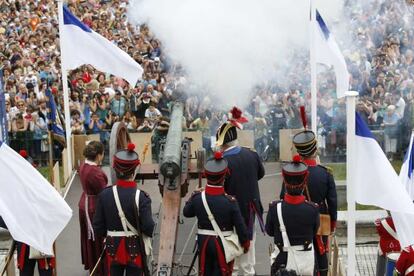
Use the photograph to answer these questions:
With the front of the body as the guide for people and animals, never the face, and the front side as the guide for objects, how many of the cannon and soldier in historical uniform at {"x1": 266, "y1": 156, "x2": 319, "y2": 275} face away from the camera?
2

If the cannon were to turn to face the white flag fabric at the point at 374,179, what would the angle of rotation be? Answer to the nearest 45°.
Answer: approximately 135° to its right

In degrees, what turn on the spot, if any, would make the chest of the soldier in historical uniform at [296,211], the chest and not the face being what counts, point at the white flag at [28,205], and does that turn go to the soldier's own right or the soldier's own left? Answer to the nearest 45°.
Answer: approximately 90° to the soldier's own left

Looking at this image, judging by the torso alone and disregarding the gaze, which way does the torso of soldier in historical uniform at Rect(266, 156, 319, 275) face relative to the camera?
away from the camera

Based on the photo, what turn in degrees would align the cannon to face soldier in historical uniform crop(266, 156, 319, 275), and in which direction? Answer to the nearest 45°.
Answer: approximately 135° to its right

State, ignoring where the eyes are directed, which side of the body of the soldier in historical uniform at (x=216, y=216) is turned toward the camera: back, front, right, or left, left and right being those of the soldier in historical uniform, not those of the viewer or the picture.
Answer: back

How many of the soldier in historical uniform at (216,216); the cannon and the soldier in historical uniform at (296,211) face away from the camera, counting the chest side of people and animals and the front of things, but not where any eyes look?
3

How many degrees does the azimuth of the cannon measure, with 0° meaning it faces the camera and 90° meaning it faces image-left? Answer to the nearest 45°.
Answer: approximately 180°

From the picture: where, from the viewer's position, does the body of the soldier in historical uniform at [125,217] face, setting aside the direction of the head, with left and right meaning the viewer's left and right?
facing away from the viewer

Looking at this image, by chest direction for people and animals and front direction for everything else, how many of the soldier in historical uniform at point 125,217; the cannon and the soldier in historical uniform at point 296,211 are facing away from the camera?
3
